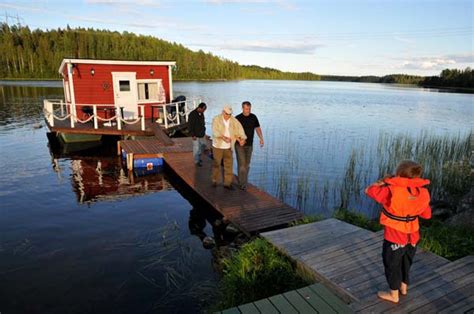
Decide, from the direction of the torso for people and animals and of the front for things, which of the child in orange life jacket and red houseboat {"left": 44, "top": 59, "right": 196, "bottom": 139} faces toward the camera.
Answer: the red houseboat

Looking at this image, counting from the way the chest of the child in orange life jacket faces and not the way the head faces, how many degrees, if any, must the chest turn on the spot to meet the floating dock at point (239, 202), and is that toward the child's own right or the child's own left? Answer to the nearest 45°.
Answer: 0° — they already face it

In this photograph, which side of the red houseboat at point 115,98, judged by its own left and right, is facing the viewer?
front

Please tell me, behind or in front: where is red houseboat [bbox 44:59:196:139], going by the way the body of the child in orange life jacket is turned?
in front

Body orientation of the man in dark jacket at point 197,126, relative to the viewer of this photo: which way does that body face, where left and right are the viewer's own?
facing the viewer and to the right of the viewer

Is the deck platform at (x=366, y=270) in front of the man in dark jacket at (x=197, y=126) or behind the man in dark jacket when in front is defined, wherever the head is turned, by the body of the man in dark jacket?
in front

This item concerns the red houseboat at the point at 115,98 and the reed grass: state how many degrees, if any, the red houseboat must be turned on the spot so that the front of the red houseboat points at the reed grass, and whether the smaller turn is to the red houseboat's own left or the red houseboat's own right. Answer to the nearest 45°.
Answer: approximately 45° to the red houseboat's own left

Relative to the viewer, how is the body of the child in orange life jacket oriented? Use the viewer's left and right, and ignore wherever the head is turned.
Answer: facing away from the viewer and to the left of the viewer

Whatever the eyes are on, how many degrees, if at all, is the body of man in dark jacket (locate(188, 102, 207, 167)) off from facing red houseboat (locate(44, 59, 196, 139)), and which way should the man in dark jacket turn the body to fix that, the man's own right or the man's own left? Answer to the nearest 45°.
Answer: approximately 180°

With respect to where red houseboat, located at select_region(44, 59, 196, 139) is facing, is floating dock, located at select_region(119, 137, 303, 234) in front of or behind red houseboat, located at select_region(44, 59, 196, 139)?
in front

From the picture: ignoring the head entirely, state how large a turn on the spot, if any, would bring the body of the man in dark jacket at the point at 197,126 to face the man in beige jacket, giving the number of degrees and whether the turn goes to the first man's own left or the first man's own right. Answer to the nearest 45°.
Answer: approximately 45° to the first man's own right

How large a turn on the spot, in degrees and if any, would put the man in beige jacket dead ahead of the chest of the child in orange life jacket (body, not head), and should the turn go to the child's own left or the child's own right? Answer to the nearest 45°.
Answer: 0° — they already face them

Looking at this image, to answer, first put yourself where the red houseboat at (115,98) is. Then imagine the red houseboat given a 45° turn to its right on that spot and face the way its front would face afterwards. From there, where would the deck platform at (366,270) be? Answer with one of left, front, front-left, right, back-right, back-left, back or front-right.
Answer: front-left

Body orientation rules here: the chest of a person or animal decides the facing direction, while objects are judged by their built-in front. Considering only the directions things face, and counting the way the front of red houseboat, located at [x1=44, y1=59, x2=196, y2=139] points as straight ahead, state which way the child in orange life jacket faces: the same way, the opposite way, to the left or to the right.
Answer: the opposite way

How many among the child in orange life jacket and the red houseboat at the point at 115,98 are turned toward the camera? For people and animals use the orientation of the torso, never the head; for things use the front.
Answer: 1

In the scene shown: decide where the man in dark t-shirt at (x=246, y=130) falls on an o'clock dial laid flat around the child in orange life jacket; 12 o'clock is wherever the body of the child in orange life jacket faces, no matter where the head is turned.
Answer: The man in dark t-shirt is roughly at 12 o'clock from the child in orange life jacket.
